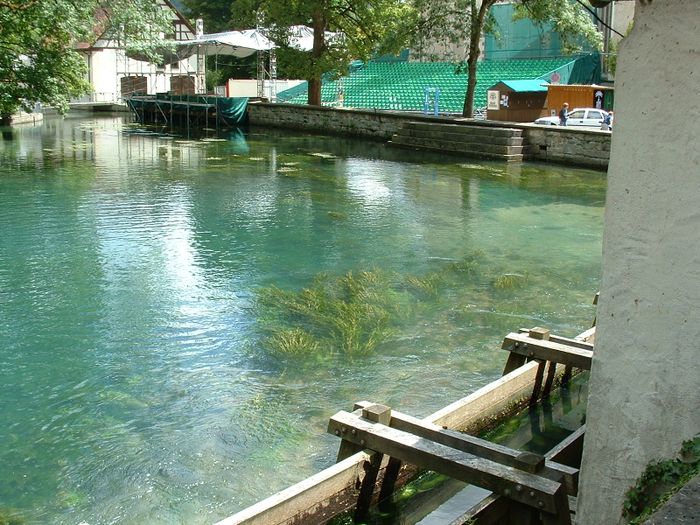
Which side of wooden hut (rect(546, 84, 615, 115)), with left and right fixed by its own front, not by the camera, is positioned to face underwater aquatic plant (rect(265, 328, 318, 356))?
front

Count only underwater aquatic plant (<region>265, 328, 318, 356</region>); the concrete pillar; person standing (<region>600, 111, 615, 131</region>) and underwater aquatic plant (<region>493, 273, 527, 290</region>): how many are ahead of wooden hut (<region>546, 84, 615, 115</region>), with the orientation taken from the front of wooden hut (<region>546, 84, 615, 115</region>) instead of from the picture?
4

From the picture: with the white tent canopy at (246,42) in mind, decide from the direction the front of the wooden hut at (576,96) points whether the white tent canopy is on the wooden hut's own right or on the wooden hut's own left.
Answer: on the wooden hut's own right

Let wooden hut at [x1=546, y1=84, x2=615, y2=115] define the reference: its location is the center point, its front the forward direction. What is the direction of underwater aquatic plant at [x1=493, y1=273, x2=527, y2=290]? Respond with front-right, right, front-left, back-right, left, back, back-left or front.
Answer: front

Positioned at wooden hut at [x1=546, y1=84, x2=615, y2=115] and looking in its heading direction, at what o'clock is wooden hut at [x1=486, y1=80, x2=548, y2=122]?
wooden hut at [x1=486, y1=80, x2=548, y2=122] is roughly at 3 o'clock from wooden hut at [x1=546, y1=84, x2=615, y2=115].

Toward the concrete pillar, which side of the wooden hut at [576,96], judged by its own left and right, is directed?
front

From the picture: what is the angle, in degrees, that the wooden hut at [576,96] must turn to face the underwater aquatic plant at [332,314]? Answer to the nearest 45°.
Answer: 0° — it already faces it

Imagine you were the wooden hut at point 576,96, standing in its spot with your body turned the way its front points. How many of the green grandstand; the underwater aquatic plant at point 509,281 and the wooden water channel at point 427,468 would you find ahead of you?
2

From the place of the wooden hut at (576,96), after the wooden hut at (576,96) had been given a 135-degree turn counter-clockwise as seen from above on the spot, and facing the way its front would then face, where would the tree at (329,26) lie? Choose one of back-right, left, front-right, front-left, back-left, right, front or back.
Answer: back-left

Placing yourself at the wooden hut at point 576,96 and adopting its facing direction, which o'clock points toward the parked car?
The parked car is roughly at 12 o'clock from the wooden hut.

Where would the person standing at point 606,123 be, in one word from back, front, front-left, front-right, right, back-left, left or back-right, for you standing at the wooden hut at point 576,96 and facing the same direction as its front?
front

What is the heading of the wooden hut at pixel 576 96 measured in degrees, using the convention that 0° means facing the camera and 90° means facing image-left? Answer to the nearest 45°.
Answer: approximately 0°
